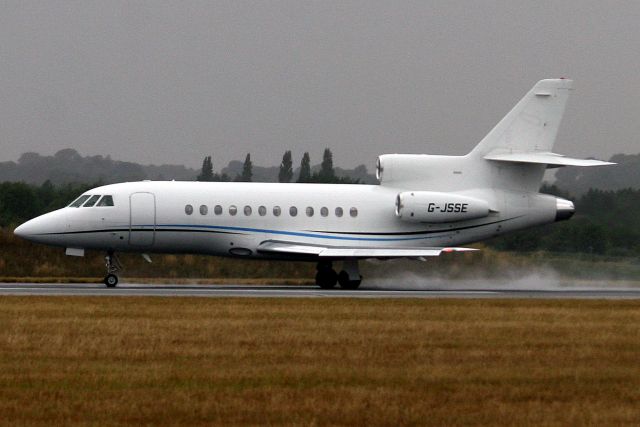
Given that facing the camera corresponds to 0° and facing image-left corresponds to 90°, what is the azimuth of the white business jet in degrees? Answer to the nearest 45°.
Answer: approximately 90°
